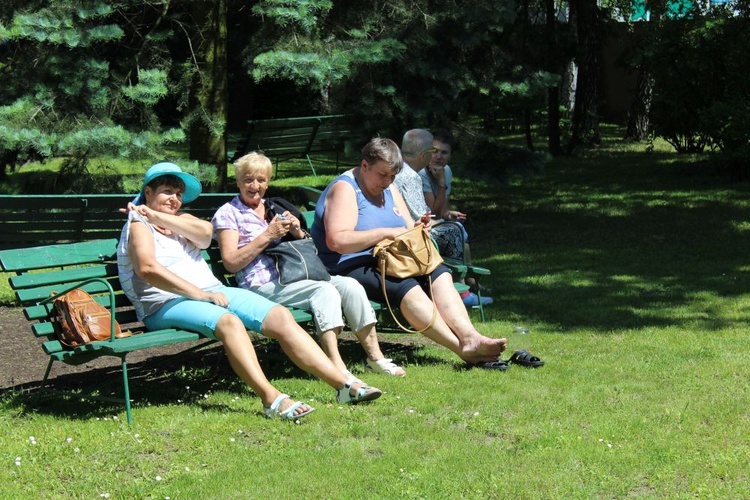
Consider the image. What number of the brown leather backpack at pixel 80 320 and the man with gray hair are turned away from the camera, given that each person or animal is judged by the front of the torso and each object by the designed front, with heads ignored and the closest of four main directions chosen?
0

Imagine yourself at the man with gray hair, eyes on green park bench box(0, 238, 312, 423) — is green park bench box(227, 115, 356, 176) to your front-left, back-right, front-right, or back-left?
back-right

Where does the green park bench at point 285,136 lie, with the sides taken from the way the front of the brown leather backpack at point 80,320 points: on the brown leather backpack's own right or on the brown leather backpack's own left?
on the brown leather backpack's own left

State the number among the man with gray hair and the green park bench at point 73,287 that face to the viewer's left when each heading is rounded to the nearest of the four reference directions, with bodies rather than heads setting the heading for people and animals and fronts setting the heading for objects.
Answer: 0

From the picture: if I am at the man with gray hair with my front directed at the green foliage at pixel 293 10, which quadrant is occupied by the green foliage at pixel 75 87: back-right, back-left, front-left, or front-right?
front-left

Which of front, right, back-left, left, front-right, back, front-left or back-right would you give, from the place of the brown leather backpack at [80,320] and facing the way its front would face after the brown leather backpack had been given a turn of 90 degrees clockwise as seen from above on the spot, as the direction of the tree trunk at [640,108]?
back

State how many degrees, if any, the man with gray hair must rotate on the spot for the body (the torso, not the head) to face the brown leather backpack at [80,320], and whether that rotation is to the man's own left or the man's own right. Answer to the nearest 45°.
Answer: approximately 135° to the man's own right

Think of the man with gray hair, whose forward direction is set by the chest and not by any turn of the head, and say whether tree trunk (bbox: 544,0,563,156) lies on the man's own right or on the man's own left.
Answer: on the man's own left

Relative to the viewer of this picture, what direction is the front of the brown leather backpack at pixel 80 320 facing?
facing the viewer and to the right of the viewer

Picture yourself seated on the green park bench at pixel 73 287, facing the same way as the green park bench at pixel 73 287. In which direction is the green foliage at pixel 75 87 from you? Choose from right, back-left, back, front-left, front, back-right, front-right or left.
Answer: back-left

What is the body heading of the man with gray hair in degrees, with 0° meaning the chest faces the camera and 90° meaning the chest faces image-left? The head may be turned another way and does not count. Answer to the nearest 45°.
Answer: approximately 270°

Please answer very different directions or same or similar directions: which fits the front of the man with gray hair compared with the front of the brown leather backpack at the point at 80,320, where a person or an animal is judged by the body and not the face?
same or similar directions

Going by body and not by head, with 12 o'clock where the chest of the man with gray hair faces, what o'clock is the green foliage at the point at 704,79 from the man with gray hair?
The green foliage is roughly at 10 o'clock from the man with gray hair.

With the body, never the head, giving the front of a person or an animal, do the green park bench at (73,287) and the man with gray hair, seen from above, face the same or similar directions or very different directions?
same or similar directions
